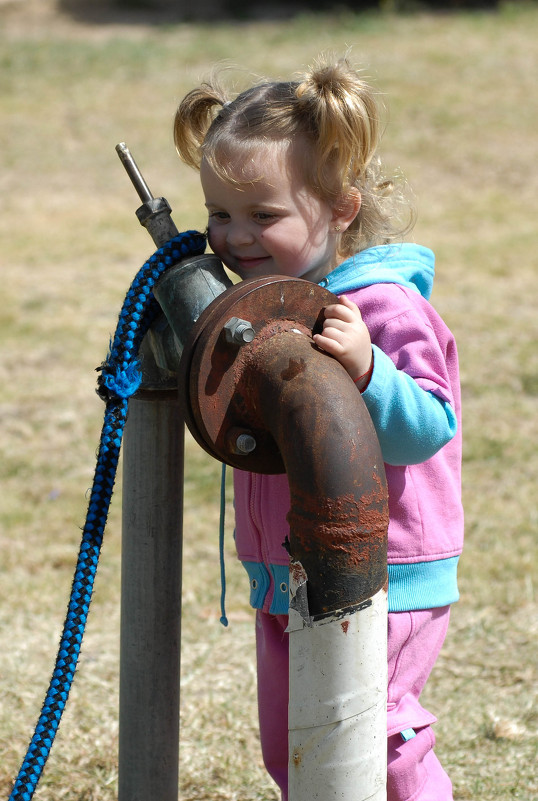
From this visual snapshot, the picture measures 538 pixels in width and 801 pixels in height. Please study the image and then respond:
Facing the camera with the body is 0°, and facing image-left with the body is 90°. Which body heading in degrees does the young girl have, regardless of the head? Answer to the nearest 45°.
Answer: approximately 45°

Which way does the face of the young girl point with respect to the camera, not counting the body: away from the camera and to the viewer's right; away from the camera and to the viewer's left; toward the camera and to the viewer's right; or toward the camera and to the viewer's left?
toward the camera and to the viewer's left
